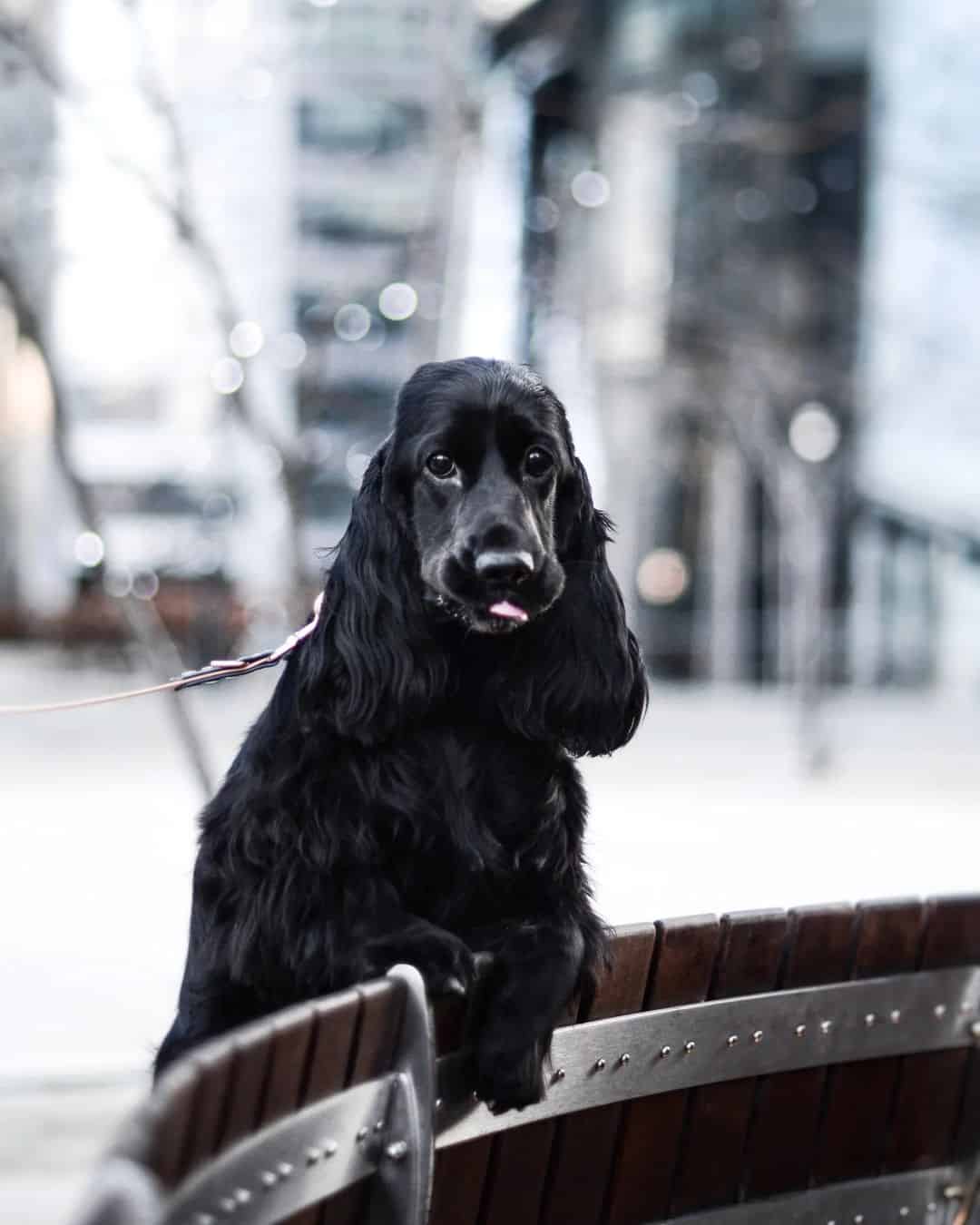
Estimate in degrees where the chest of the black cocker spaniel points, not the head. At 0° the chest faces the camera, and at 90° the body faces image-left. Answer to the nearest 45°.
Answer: approximately 315°
